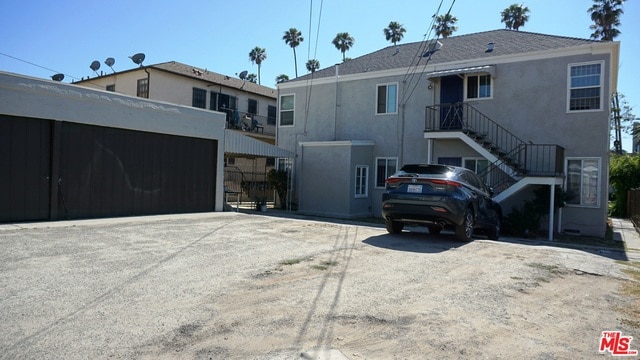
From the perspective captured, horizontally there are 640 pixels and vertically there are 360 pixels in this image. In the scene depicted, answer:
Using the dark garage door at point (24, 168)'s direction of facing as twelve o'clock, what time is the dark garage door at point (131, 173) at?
the dark garage door at point (131, 173) is roughly at 10 o'clock from the dark garage door at point (24, 168).

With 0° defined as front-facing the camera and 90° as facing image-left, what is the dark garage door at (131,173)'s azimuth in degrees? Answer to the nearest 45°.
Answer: approximately 315°

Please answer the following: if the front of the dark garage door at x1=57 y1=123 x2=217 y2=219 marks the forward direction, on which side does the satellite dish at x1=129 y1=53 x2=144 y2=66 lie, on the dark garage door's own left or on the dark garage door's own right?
on the dark garage door's own left

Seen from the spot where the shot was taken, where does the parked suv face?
facing away from the viewer and to the right of the viewer

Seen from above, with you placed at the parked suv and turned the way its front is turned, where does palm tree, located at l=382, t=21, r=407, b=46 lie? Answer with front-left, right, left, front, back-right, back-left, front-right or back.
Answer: front-left

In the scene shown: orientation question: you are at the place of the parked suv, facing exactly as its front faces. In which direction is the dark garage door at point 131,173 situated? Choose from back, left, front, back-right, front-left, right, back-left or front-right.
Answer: back-left

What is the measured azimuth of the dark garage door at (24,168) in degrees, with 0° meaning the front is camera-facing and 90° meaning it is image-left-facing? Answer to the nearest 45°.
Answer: approximately 315°

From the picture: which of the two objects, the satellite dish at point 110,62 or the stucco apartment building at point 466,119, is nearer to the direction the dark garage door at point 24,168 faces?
the stucco apartment building

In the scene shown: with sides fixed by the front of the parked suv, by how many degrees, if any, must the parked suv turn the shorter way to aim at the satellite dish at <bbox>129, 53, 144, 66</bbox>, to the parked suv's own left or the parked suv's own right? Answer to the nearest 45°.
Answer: approximately 90° to the parked suv's own left

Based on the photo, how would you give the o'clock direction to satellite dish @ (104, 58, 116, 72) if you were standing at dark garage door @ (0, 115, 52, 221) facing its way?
The satellite dish is roughly at 8 o'clock from the dark garage door.
